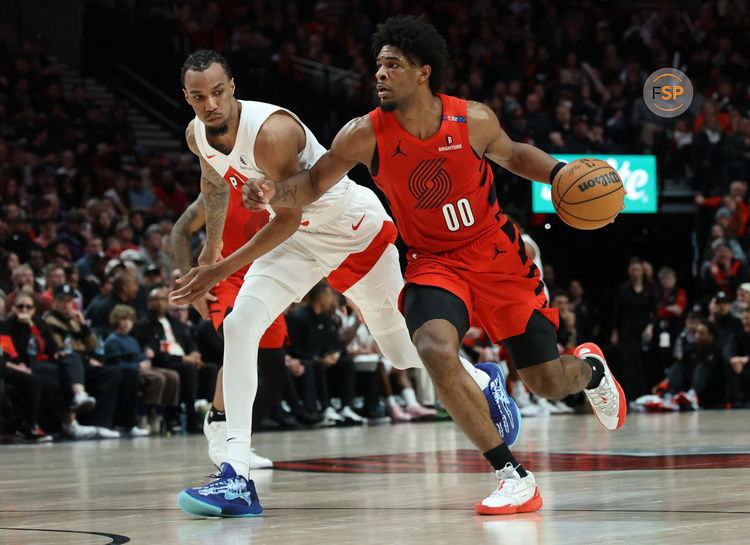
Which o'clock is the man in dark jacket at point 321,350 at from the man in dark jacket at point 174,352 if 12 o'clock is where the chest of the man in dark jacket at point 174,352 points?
the man in dark jacket at point 321,350 is roughly at 10 o'clock from the man in dark jacket at point 174,352.

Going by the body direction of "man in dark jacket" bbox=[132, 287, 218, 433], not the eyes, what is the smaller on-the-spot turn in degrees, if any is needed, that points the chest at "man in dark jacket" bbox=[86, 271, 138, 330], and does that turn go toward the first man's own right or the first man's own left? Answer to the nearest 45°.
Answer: approximately 135° to the first man's own right

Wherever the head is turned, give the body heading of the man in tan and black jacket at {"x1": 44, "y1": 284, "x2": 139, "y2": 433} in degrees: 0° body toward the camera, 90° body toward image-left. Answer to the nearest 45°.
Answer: approximately 315°

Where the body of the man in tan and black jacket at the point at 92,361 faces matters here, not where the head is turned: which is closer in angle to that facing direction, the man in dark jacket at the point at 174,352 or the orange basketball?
the orange basketball

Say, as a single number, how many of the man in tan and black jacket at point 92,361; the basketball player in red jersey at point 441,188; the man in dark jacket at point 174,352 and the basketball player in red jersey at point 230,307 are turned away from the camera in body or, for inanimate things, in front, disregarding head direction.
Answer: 0

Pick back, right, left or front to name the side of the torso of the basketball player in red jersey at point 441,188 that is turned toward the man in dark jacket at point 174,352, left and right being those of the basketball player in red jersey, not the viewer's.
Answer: back

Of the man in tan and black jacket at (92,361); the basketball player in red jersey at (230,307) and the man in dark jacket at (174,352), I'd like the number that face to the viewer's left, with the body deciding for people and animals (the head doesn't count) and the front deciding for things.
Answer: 0

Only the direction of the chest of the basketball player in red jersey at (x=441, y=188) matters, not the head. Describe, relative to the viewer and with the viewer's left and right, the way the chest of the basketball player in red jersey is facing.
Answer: facing the viewer and to the left of the viewer

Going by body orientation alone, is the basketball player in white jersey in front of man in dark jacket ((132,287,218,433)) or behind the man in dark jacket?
in front

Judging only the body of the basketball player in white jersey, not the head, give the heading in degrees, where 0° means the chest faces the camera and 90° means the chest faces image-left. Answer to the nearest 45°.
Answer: approximately 45°

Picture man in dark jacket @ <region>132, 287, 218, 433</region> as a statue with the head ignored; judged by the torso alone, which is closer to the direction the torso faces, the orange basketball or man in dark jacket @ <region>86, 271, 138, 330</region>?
the orange basketball

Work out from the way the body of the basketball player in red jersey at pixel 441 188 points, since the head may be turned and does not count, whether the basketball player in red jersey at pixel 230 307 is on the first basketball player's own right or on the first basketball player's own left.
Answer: on the first basketball player's own right

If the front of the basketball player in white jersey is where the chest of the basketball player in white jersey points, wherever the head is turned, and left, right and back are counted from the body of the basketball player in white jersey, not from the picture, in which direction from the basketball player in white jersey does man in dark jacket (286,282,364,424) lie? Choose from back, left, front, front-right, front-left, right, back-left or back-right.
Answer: back-right
